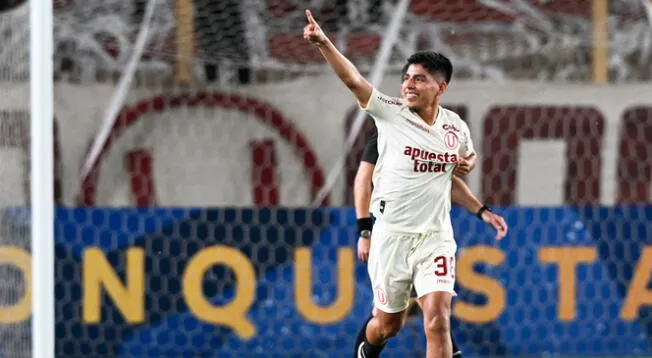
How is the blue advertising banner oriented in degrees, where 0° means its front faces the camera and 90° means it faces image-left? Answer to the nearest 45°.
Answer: approximately 0°

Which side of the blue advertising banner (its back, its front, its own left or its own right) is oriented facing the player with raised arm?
front
